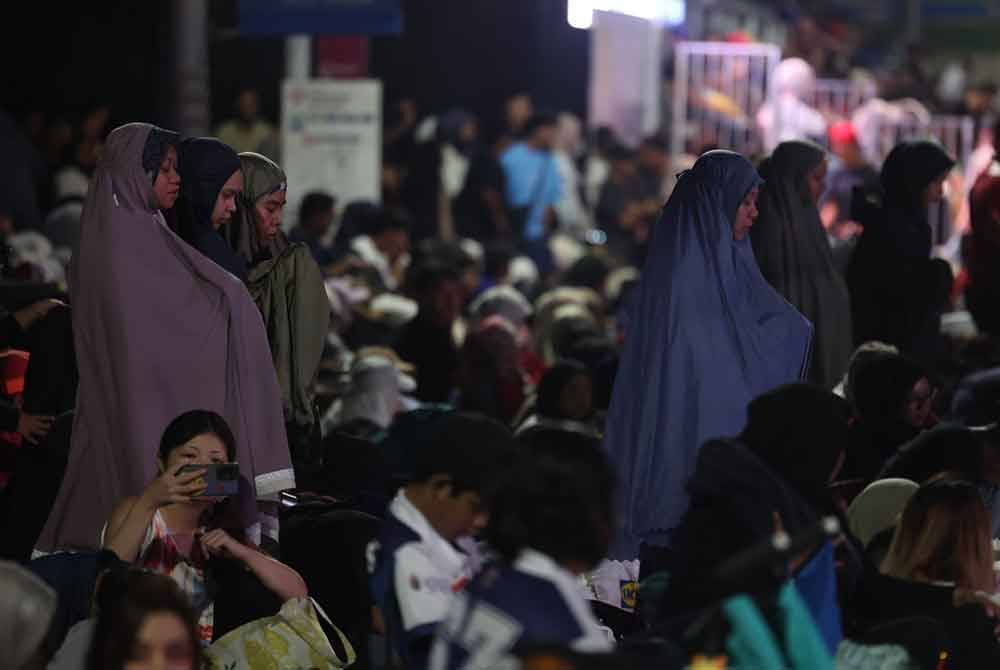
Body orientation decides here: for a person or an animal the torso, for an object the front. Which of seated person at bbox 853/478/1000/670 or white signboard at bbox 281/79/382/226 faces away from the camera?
the seated person

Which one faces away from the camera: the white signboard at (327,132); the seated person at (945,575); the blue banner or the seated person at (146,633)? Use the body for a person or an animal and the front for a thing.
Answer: the seated person at (945,575)

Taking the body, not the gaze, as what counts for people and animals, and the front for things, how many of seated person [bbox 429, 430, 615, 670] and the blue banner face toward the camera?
1

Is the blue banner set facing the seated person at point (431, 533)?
yes

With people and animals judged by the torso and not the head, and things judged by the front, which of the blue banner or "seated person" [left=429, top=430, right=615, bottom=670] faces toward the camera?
the blue banner

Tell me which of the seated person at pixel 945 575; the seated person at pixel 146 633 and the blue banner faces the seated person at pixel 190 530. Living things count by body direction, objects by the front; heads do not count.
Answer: the blue banner

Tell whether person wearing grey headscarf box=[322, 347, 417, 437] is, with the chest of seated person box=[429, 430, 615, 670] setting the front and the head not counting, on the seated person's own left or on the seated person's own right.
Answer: on the seated person's own left

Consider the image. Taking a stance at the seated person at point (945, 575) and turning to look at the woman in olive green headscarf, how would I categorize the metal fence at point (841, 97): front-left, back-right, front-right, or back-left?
front-right

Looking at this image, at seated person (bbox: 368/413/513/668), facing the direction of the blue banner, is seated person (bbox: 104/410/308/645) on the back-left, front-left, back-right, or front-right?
front-left

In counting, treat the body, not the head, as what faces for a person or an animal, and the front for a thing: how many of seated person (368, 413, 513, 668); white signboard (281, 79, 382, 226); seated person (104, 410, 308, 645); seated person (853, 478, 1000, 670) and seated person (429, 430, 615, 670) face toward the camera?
2

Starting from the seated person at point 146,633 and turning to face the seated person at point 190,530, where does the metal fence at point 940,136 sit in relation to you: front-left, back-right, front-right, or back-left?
front-right

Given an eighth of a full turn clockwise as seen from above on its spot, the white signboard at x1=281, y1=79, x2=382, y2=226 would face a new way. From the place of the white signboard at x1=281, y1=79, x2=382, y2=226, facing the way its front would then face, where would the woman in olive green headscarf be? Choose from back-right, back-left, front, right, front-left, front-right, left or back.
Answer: front-left

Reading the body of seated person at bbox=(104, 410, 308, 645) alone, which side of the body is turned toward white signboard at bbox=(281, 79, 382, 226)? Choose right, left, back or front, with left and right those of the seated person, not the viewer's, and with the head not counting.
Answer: back

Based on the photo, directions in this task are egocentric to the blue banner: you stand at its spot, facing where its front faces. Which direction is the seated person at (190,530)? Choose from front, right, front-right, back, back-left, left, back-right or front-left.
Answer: front

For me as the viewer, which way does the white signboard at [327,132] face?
facing the viewer
